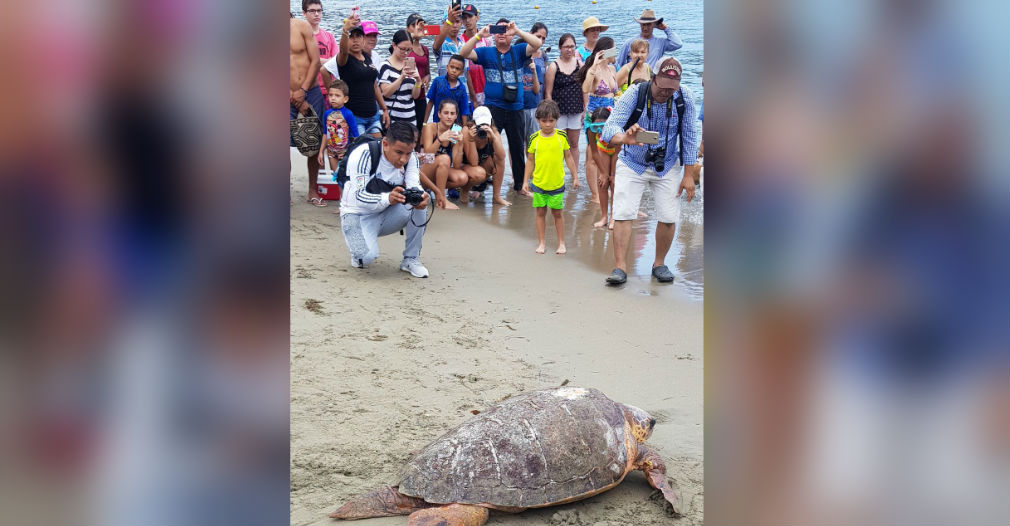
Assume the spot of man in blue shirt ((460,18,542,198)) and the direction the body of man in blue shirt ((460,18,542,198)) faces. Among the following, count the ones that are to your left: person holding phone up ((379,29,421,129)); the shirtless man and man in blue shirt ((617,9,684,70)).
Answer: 1

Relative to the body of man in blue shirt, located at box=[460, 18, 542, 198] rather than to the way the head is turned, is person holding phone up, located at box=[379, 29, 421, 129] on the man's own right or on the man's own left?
on the man's own right

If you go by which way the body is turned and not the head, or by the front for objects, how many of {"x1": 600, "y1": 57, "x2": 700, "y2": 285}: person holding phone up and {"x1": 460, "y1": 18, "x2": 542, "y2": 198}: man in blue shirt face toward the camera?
2

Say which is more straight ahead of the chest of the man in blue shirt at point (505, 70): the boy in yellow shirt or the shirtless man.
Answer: the boy in yellow shirt

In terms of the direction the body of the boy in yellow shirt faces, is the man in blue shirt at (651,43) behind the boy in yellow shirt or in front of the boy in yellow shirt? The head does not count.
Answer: behind

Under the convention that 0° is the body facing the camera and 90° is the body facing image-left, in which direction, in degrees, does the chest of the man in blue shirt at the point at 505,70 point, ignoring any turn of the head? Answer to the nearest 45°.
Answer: approximately 0°

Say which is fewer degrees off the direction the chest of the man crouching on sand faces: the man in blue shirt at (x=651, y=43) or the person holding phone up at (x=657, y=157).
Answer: the person holding phone up
